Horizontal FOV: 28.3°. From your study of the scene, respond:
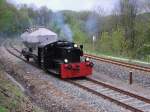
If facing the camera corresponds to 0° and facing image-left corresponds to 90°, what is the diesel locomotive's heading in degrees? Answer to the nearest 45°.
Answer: approximately 315°
